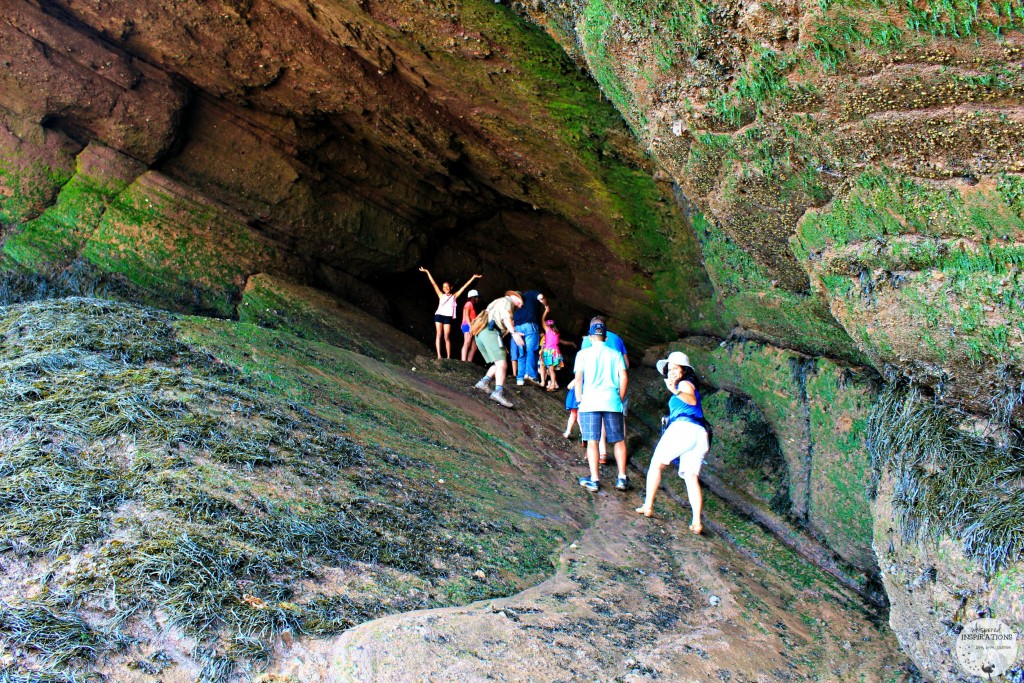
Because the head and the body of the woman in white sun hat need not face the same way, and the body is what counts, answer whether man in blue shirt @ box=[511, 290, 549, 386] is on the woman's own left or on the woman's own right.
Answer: on the woman's own right
